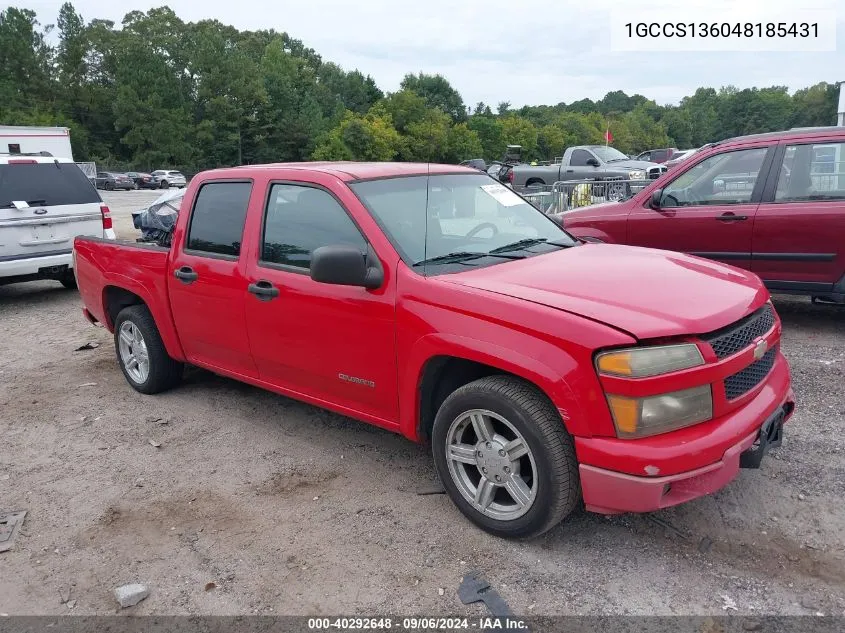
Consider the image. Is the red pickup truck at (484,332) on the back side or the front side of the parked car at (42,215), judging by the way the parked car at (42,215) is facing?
on the back side

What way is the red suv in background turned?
to the viewer's left

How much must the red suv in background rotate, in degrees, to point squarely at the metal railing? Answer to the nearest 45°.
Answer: approximately 45° to its right

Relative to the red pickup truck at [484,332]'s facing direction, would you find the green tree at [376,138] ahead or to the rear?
to the rear

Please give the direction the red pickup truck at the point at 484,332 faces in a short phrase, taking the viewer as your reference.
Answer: facing the viewer and to the right of the viewer

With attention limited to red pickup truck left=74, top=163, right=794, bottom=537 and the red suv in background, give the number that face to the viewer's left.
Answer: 1

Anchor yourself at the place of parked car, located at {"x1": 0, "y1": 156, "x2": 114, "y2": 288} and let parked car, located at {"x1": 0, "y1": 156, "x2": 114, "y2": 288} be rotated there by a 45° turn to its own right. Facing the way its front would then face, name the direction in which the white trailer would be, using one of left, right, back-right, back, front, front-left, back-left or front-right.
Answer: front

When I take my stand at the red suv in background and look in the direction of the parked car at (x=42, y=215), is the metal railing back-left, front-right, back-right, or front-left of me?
front-right

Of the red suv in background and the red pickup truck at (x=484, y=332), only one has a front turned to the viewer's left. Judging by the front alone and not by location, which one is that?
the red suv in background

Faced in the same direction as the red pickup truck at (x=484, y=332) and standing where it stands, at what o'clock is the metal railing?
The metal railing is roughly at 8 o'clock from the red pickup truck.

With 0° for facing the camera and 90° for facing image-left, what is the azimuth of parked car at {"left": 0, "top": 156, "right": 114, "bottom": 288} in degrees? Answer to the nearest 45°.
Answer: approximately 135°

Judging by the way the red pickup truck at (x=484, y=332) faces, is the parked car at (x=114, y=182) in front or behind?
behind

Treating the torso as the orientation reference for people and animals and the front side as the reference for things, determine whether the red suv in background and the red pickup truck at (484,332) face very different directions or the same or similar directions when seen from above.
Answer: very different directions

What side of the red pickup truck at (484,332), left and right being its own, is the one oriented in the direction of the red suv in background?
left

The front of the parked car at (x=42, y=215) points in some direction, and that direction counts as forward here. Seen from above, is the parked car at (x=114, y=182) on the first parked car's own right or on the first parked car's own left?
on the first parked car's own right

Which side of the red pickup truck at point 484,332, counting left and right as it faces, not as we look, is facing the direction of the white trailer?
back

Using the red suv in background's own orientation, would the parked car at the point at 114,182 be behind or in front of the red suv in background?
in front

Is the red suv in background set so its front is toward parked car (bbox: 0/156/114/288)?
yes

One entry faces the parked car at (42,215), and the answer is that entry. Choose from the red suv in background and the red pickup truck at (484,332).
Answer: the red suv in background
